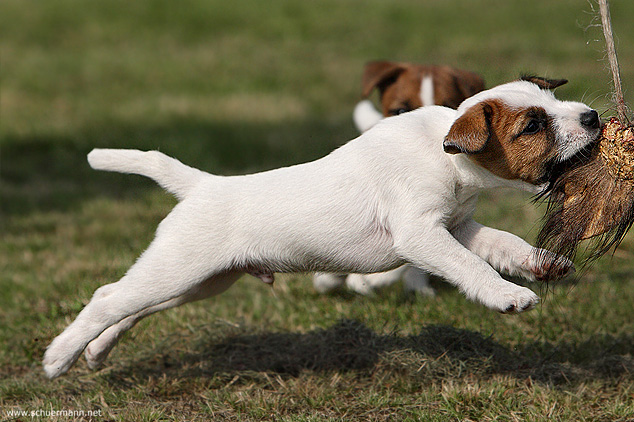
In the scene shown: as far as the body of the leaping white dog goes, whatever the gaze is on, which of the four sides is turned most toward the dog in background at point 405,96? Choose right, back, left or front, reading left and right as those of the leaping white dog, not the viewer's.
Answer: left

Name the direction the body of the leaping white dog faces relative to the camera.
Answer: to the viewer's right
